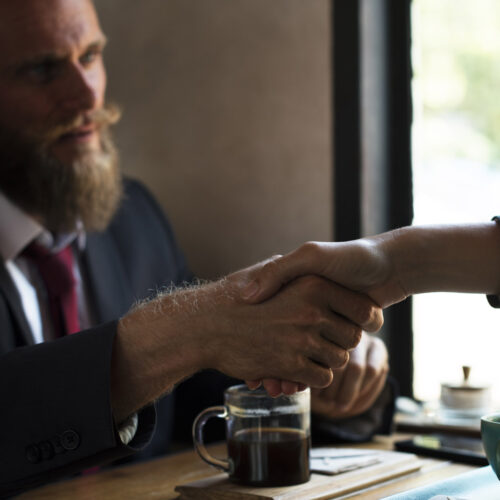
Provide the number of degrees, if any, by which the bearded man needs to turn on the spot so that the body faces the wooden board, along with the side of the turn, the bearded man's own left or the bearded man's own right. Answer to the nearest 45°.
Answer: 0° — they already face it

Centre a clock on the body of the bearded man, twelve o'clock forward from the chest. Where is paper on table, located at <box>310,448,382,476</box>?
The paper on table is roughly at 12 o'clock from the bearded man.

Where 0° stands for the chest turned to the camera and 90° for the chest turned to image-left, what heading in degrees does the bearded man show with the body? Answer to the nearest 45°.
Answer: approximately 315°
